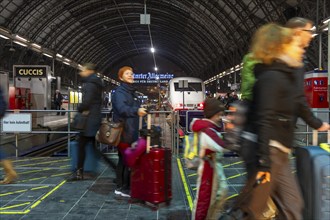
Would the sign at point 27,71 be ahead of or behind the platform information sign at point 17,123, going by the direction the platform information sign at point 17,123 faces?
behind

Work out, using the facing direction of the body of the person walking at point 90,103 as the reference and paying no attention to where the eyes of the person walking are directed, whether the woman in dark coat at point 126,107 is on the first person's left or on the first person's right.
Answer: on the first person's left

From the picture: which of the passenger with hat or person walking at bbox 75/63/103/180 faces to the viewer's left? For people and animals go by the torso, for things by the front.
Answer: the person walking

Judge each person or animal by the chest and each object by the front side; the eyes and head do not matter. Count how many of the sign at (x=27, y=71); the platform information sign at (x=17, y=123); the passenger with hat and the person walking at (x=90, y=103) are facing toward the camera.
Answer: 2

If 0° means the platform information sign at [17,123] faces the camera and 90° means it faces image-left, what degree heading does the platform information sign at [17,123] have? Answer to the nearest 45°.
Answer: approximately 0°

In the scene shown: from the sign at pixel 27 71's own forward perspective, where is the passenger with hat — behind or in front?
in front
